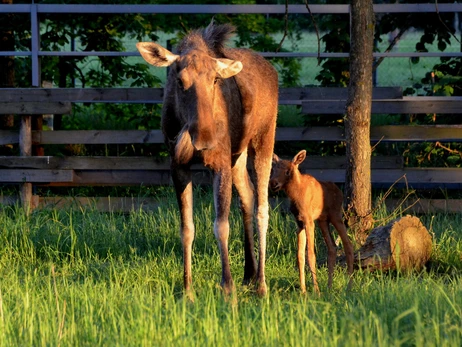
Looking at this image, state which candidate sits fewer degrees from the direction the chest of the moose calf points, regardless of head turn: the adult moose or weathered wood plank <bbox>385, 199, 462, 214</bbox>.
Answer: the adult moose

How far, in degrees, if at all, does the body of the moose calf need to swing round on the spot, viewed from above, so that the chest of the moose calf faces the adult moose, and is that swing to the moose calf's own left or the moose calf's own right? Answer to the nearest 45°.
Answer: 0° — it already faces it

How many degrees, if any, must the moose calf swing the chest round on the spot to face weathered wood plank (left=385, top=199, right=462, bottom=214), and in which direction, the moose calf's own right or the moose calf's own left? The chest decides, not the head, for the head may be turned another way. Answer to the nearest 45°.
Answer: approximately 180°

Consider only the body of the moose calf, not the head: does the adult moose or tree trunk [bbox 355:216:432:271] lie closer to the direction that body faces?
the adult moose

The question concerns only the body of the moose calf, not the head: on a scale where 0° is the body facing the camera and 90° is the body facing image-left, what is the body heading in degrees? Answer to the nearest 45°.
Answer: approximately 45°

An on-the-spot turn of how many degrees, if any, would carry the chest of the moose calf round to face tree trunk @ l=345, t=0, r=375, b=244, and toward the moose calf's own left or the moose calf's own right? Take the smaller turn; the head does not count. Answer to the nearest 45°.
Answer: approximately 135° to the moose calf's own right

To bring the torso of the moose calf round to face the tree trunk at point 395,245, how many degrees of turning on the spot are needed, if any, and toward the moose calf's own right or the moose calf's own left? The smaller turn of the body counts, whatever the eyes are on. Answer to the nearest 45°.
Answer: approximately 180°
